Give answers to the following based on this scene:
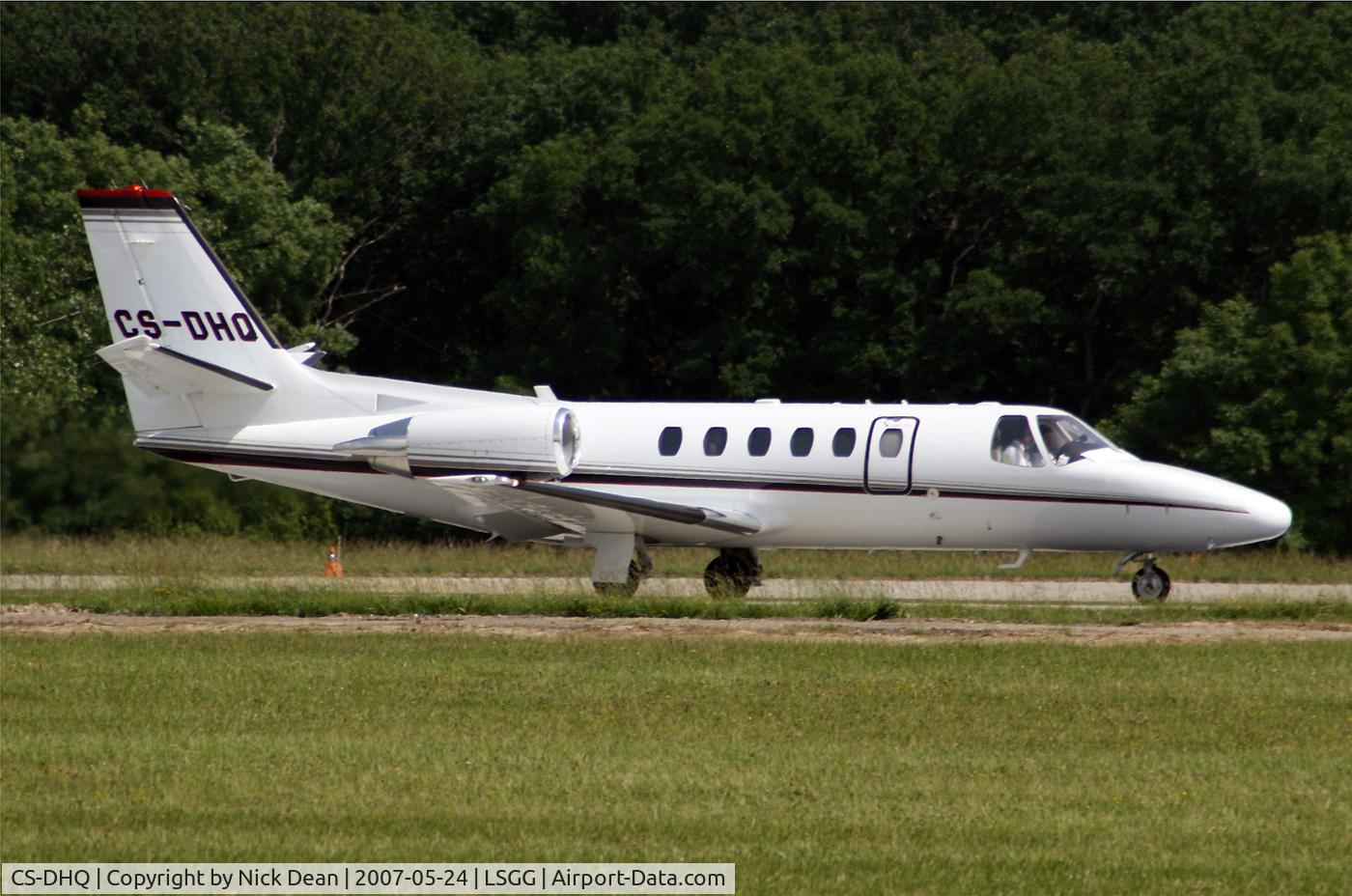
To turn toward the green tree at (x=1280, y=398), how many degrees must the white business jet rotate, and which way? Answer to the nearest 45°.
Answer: approximately 45° to its left

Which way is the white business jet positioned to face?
to the viewer's right

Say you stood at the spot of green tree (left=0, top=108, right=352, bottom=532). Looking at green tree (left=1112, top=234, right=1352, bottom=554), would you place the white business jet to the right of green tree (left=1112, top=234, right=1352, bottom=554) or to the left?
right

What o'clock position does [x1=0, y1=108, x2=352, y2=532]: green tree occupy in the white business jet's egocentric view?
The green tree is roughly at 8 o'clock from the white business jet.
